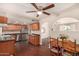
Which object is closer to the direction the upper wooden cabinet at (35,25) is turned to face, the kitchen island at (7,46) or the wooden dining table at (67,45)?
the kitchen island

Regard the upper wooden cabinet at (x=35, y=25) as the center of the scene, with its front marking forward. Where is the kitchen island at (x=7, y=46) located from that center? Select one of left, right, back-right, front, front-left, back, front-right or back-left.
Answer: front-right

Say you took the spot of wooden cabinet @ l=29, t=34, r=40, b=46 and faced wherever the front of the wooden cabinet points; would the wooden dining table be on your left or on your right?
on your left

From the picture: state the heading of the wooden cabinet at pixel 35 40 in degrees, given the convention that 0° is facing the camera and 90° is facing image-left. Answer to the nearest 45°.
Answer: approximately 45°

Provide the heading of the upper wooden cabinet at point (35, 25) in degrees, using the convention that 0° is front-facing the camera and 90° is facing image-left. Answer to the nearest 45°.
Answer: approximately 45°
